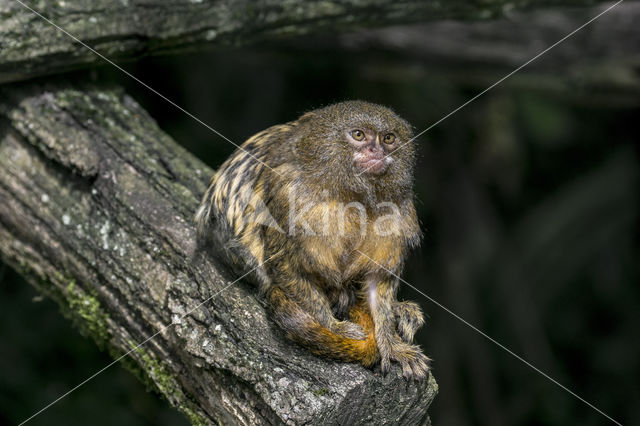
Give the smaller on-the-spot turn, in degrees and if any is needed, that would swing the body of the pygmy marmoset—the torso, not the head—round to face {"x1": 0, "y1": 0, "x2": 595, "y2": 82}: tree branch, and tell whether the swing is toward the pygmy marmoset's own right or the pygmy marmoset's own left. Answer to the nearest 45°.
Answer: approximately 180°

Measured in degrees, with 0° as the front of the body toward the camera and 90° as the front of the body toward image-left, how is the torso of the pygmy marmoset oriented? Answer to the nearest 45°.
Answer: approximately 315°
